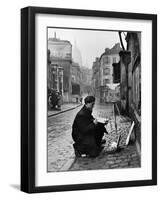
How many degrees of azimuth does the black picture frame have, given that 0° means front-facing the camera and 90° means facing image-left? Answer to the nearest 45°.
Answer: approximately 315°
